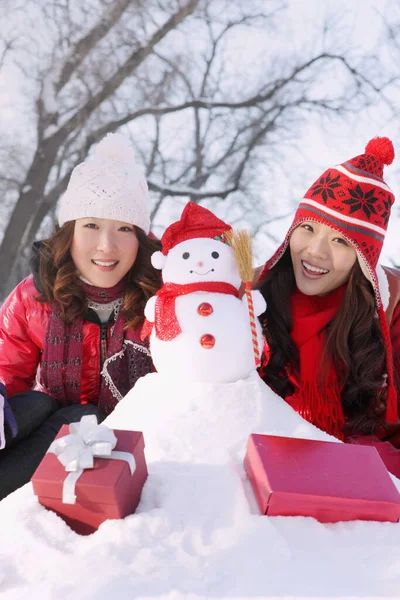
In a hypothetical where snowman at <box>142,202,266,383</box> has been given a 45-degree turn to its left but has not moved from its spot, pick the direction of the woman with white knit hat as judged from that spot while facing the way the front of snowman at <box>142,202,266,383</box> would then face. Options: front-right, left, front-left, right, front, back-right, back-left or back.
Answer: back

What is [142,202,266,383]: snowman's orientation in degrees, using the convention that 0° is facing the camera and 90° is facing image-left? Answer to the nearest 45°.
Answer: approximately 0°

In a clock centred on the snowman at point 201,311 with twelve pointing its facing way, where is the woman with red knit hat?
The woman with red knit hat is roughly at 8 o'clock from the snowman.

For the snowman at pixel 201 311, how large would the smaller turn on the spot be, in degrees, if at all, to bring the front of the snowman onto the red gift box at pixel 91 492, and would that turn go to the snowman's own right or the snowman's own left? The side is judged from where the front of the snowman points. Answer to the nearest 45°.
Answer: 0° — it already faces it
